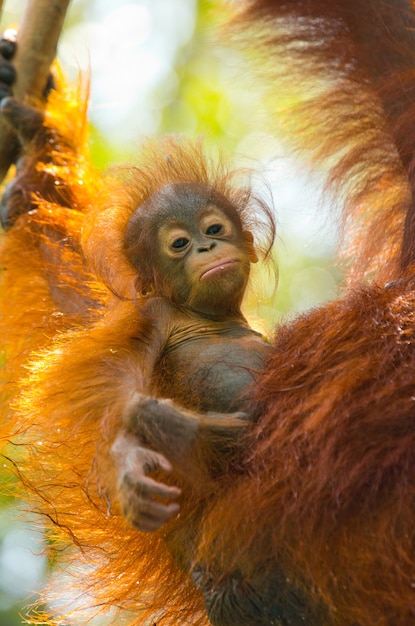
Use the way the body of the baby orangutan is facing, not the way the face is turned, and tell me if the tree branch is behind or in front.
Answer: behind
